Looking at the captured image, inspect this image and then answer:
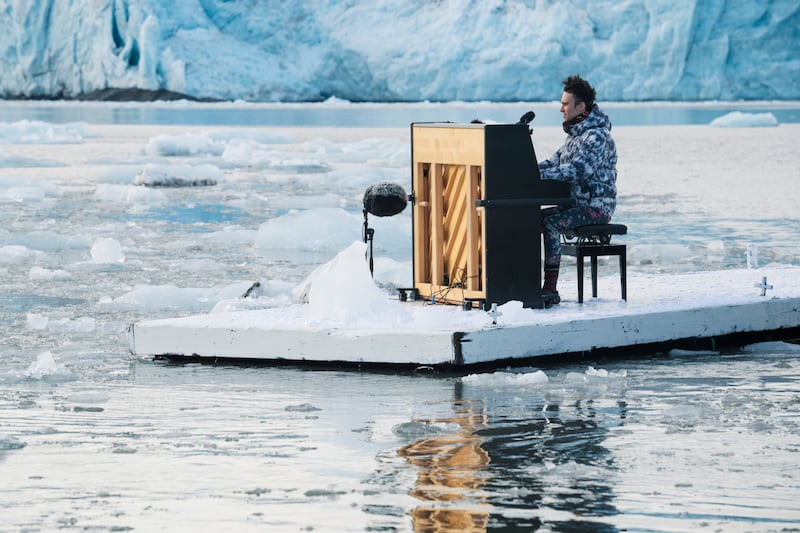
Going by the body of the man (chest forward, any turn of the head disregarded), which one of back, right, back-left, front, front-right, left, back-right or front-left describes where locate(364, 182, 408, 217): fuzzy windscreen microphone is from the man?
front

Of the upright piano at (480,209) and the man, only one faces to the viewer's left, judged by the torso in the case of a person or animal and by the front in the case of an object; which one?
the man

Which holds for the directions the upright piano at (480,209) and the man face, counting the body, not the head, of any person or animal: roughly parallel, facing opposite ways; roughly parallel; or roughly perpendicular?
roughly parallel, facing opposite ways

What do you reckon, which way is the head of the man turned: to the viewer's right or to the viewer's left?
to the viewer's left

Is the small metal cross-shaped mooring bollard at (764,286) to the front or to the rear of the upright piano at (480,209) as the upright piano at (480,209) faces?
to the front

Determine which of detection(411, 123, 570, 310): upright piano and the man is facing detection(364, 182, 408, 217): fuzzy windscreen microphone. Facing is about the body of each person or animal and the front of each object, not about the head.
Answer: the man

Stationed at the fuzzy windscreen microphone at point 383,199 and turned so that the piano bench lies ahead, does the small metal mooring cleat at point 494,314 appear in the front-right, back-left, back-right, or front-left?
front-right

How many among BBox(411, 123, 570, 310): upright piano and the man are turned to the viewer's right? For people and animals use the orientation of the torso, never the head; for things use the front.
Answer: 1

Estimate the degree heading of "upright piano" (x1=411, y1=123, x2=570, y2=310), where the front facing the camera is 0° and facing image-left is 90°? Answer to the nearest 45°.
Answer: approximately 270°

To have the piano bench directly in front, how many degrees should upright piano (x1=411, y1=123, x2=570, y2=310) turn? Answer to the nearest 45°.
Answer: approximately 45° to its left

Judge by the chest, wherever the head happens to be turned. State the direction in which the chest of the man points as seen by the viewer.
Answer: to the viewer's left

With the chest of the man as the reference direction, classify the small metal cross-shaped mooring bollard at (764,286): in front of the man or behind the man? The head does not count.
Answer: behind

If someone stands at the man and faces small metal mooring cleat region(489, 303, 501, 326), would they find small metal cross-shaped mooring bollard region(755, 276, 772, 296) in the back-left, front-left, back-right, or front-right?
back-left
